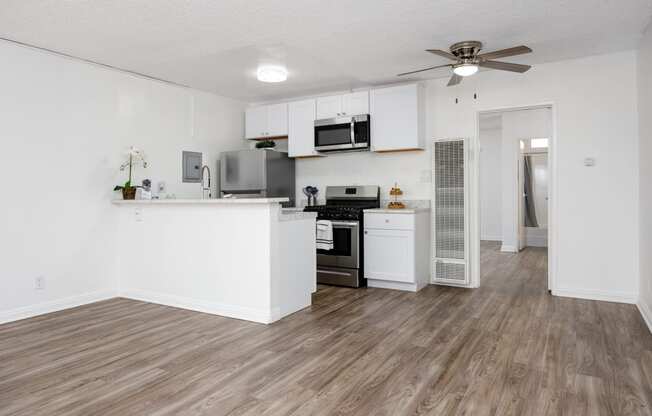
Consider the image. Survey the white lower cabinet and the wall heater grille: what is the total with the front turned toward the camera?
2

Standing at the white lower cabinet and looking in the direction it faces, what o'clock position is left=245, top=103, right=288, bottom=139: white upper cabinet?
The white upper cabinet is roughly at 4 o'clock from the white lower cabinet.

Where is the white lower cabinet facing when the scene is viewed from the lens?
facing the viewer

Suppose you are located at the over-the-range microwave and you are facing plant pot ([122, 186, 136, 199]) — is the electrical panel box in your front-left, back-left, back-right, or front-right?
front-right

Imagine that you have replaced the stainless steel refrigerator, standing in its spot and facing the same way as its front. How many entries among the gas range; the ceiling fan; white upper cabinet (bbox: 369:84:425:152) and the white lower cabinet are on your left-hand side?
4

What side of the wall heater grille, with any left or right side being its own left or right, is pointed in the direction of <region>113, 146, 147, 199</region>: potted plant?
right

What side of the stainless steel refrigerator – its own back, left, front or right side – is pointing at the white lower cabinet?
left

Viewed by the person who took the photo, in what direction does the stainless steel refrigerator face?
facing the viewer and to the left of the viewer

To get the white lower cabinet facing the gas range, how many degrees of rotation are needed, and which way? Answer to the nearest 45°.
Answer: approximately 90° to its right

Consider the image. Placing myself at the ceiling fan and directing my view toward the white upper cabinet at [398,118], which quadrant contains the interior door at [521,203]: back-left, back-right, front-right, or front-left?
front-right

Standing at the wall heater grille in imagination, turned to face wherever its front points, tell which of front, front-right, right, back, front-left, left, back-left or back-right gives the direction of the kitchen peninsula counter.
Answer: front-right

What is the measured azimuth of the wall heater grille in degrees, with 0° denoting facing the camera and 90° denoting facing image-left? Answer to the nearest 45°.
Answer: approximately 0°

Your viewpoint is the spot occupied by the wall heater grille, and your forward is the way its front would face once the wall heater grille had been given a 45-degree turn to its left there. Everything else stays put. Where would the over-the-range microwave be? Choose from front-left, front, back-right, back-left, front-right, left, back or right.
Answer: back-right

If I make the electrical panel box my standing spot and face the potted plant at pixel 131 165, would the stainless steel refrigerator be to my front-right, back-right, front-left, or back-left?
back-left

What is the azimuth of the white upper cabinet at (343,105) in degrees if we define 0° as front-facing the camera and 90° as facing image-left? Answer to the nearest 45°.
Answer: approximately 45°
